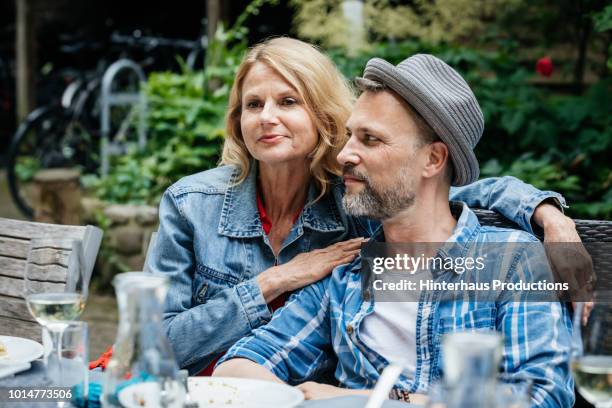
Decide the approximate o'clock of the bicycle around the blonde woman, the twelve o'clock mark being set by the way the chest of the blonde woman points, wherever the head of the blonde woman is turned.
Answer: The bicycle is roughly at 5 o'clock from the blonde woman.

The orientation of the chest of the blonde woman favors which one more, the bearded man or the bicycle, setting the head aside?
the bearded man

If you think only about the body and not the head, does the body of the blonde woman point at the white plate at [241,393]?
yes

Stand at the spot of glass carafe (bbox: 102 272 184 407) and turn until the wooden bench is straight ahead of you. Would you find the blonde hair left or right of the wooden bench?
right

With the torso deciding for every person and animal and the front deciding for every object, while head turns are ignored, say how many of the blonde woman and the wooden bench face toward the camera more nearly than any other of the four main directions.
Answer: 2

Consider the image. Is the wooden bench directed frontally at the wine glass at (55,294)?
yes

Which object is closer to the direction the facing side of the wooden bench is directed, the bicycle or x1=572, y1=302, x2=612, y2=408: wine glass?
the wine glass

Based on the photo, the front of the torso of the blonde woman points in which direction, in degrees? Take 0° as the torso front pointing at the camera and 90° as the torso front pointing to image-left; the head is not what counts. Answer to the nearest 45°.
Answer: approximately 0°

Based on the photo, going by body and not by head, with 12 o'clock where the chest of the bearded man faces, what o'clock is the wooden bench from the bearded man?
The wooden bench is roughly at 2 o'clock from the bearded man.
